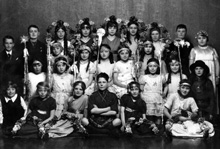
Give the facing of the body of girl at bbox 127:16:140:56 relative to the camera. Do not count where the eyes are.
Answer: toward the camera

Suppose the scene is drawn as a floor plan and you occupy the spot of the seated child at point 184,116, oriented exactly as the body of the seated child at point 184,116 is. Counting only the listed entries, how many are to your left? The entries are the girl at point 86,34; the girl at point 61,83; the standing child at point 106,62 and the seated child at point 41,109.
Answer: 0

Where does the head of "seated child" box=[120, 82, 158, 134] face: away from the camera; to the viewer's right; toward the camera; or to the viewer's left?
toward the camera

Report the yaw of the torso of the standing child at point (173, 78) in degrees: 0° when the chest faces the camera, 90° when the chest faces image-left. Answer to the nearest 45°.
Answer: approximately 0°

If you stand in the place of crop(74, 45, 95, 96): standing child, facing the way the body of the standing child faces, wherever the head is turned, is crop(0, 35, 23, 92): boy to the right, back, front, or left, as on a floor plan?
right

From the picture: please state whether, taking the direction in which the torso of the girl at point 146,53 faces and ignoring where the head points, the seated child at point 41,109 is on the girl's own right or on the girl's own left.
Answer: on the girl's own right

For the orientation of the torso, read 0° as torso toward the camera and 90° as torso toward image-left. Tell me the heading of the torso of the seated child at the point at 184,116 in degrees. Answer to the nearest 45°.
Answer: approximately 0°

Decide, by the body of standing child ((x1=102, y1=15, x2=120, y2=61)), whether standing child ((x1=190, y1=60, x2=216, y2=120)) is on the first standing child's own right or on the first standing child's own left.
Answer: on the first standing child's own left

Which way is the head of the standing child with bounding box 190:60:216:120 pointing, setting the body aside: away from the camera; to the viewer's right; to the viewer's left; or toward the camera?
toward the camera

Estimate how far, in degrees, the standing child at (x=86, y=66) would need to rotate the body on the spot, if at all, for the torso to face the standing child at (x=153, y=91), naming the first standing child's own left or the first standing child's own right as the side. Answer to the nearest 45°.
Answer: approximately 90° to the first standing child's own left

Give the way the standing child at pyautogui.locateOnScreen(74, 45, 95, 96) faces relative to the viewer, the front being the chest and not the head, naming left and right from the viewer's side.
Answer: facing the viewer

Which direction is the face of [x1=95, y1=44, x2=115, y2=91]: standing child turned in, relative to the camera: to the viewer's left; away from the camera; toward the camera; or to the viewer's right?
toward the camera

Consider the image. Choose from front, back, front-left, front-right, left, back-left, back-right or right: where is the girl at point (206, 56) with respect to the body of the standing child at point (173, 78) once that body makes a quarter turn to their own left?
front-left

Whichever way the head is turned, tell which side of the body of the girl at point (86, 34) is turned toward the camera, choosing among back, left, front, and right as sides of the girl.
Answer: front
